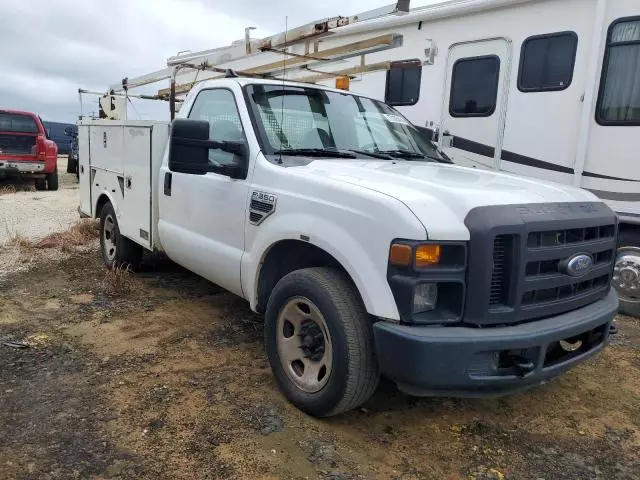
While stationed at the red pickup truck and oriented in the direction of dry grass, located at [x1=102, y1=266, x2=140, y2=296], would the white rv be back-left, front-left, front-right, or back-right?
front-left

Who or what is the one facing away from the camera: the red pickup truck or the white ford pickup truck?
the red pickup truck

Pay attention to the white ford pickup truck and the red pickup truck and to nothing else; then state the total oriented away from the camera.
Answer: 1

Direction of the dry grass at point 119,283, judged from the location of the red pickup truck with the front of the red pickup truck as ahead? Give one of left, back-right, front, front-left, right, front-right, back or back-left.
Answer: back

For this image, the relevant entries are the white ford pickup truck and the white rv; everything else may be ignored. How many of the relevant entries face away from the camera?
0

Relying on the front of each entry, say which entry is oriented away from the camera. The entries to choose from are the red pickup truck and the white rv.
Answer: the red pickup truck

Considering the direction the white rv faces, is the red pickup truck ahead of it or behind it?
behind

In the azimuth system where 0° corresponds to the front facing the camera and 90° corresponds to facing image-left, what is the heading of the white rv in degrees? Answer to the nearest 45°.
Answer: approximately 315°

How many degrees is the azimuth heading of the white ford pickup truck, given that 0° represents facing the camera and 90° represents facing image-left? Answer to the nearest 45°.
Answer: approximately 315°

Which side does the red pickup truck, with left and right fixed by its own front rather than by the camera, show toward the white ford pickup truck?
back

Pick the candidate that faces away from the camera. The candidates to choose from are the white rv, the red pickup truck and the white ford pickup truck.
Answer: the red pickup truck

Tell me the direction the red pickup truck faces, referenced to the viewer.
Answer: facing away from the viewer
